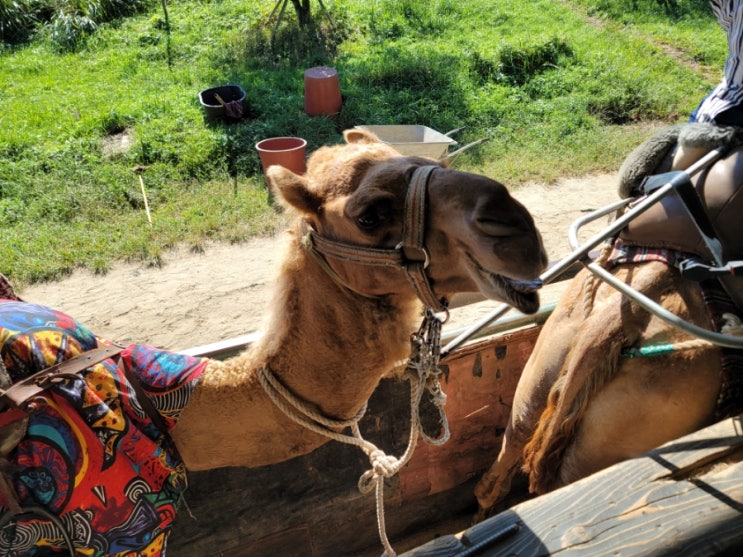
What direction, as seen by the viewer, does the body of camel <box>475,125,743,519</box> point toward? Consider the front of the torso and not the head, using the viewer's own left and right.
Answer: facing away from the viewer and to the right of the viewer

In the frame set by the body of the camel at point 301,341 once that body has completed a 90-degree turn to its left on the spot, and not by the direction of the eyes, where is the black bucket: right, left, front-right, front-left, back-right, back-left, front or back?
front

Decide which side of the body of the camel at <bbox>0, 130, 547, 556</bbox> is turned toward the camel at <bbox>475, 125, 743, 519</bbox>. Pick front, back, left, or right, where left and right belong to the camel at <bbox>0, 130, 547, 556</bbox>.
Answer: front

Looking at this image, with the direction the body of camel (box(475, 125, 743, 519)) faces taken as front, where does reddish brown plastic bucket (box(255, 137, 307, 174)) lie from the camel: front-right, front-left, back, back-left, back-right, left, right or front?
left

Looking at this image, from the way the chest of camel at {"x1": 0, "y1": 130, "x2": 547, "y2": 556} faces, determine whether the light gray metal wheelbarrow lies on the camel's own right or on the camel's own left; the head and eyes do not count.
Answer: on the camel's own left

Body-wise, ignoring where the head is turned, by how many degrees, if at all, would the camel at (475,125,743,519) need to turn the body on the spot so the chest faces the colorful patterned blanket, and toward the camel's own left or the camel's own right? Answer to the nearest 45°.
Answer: approximately 180°

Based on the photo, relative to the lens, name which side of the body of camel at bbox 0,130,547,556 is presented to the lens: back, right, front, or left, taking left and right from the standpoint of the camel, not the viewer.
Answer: right

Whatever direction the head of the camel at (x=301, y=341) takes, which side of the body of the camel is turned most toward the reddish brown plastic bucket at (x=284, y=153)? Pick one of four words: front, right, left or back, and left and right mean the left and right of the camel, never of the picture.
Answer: left
